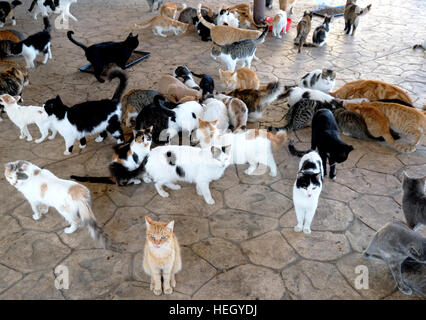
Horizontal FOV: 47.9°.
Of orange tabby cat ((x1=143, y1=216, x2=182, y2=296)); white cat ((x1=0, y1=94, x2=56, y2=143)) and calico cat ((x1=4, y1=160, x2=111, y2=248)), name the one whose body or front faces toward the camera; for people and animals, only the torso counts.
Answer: the orange tabby cat

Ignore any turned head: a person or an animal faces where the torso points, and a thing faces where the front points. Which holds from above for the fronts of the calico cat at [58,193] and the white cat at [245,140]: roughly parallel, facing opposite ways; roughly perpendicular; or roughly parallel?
roughly parallel

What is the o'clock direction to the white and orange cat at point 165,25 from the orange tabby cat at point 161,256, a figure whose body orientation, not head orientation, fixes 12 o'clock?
The white and orange cat is roughly at 6 o'clock from the orange tabby cat.

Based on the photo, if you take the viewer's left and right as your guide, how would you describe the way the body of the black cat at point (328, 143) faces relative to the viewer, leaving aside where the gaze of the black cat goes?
facing the viewer and to the right of the viewer

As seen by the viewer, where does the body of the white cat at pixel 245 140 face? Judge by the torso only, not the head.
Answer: to the viewer's left

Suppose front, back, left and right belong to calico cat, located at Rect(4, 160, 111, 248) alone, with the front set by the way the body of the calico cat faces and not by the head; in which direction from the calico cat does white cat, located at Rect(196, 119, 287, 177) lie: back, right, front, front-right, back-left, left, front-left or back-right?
back-right

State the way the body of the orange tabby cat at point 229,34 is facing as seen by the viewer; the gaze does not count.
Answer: to the viewer's right

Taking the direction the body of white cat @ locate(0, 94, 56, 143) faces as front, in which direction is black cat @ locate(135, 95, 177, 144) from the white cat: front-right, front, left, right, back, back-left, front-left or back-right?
back-left

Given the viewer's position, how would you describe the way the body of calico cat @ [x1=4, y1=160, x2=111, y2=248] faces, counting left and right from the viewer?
facing away from the viewer and to the left of the viewer

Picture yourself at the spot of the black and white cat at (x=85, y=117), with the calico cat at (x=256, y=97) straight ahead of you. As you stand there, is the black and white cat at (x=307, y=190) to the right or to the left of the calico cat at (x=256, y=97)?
right

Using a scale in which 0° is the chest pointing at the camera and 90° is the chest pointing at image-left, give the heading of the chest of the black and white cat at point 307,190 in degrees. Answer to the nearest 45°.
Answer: approximately 0°
